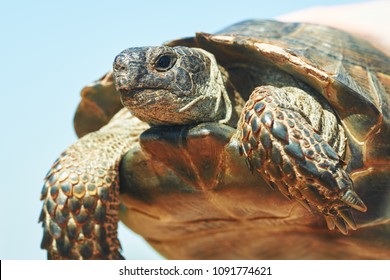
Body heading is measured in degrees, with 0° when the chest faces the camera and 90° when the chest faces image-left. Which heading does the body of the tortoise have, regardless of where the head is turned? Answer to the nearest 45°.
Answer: approximately 45°
